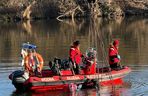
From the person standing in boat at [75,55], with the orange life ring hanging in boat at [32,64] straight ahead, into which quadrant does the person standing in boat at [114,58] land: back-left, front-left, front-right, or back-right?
back-right

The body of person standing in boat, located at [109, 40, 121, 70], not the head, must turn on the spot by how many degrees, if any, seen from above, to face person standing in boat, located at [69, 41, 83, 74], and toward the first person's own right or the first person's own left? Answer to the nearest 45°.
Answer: approximately 135° to the first person's own right

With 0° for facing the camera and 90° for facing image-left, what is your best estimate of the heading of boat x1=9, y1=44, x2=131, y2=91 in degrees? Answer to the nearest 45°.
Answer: approximately 270°
